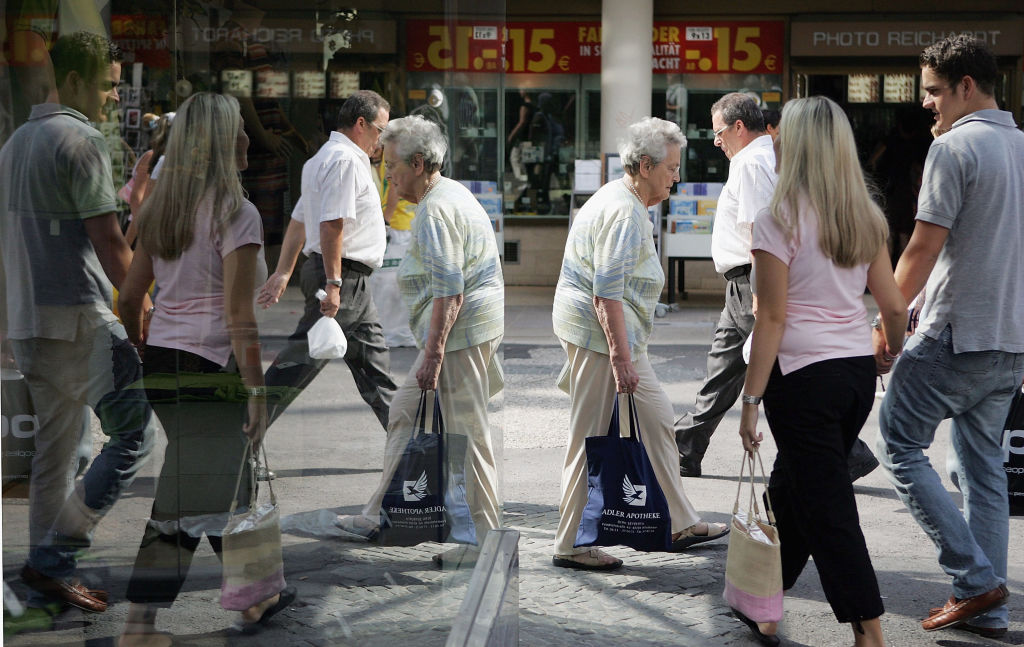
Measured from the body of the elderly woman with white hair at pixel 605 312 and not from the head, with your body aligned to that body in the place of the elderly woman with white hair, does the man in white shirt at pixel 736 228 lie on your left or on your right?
on your left

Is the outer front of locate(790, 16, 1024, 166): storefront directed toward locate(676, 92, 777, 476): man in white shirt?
yes

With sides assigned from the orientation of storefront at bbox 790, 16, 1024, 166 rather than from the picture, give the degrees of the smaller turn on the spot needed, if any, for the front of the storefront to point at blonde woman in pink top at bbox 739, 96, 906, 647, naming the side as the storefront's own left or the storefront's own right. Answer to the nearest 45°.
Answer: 0° — it already faces them

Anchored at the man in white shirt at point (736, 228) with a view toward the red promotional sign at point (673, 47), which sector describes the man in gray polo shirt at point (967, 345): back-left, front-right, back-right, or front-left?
back-right

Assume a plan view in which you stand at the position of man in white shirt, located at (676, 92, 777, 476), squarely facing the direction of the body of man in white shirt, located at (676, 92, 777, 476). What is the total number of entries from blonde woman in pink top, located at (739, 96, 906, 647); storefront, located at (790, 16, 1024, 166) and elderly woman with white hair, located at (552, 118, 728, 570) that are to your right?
1

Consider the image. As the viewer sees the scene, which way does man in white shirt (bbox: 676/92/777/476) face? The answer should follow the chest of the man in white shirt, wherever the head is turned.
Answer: to the viewer's left

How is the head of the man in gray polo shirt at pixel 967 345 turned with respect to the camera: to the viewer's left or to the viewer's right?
to the viewer's left

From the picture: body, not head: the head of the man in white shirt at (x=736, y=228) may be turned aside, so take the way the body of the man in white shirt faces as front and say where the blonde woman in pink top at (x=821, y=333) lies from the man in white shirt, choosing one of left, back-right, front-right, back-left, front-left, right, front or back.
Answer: left

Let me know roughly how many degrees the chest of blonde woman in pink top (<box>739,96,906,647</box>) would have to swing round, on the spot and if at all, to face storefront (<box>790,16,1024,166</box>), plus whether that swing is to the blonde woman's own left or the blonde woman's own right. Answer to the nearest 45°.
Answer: approximately 45° to the blonde woman's own right

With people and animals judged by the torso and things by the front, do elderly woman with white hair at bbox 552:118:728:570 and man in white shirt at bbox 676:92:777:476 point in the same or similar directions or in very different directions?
very different directions

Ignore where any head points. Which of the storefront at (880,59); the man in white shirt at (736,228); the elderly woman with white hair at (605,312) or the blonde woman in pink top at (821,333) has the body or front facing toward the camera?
the storefront
